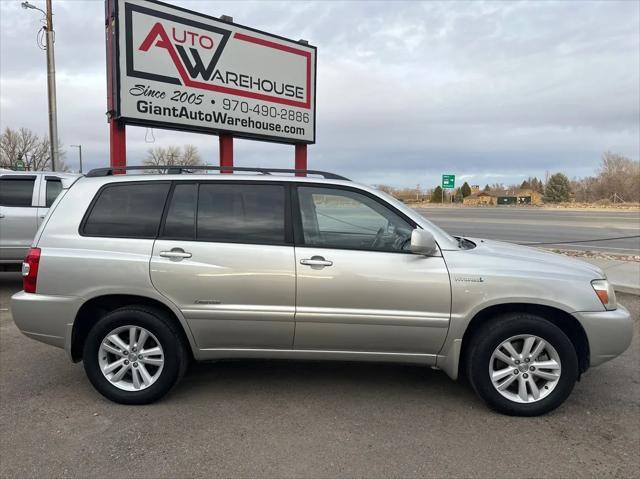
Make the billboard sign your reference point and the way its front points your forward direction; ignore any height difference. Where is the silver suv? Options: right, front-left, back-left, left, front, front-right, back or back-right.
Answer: front-right

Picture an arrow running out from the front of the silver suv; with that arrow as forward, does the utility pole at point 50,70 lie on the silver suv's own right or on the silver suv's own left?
on the silver suv's own left

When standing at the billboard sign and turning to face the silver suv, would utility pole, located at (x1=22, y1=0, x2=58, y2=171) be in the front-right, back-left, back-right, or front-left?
back-right

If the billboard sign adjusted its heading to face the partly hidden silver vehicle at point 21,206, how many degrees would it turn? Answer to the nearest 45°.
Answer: approximately 90° to its right

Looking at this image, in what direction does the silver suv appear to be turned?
to the viewer's right

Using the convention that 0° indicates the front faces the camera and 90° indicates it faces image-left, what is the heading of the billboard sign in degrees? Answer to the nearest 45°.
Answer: approximately 315°

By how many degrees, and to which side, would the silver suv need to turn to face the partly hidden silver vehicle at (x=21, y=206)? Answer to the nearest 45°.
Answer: approximately 135° to its left
